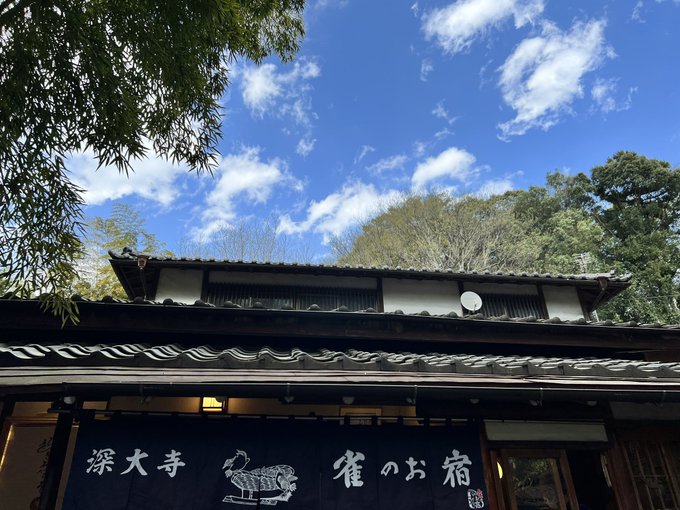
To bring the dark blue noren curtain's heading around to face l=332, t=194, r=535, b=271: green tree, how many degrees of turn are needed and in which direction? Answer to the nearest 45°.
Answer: approximately 135° to its left

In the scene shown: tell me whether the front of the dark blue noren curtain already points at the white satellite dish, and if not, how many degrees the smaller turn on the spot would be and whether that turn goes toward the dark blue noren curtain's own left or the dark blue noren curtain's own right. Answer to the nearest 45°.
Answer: approximately 135° to the dark blue noren curtain's own left

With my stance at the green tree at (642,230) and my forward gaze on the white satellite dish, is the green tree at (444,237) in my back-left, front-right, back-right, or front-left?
front-right

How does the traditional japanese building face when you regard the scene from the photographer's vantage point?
facing the viewer

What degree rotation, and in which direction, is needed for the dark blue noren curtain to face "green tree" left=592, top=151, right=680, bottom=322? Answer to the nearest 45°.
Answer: approximately 135° to its left

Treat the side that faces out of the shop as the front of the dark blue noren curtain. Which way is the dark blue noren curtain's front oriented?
toward the camera

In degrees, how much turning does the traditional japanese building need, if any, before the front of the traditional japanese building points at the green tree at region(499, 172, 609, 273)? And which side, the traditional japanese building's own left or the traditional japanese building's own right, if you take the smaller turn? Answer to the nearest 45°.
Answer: approximately 135° to the traditional japanese building's own left

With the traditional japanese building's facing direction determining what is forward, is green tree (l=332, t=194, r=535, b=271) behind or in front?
behind
